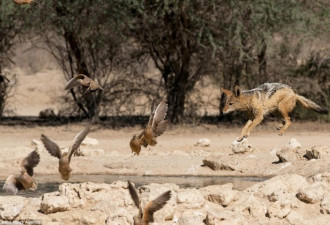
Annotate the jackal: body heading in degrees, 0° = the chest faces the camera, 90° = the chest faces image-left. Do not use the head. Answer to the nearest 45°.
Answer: approximately 90°

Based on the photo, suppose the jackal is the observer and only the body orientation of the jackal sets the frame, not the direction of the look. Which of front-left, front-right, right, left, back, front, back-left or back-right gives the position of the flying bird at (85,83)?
front-left
